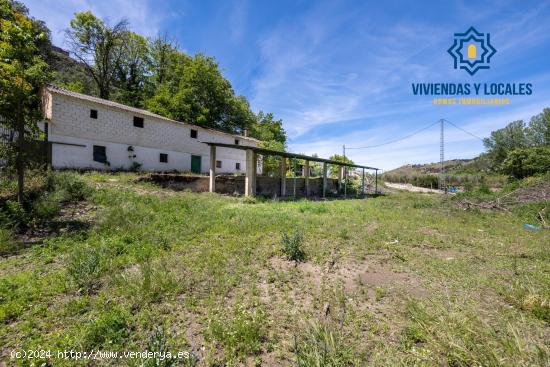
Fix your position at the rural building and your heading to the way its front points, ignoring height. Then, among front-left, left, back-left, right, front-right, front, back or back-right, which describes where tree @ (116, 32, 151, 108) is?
back-left

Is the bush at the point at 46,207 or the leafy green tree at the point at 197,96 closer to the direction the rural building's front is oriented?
the bush

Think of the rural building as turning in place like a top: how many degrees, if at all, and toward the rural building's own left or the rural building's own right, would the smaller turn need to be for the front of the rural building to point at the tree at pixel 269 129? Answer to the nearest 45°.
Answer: approximately 90° to the rural building's own left

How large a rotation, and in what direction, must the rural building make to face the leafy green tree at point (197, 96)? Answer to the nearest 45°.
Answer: approximately 90° to its left

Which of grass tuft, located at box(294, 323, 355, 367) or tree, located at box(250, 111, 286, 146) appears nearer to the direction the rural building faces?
the grass tuft

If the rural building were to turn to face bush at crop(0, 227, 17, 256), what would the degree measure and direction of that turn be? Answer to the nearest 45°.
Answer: approximately 45° to its right

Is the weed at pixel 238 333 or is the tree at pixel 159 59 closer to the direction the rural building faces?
the weed

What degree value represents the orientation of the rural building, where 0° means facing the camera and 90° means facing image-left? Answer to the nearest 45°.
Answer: approximately 315°

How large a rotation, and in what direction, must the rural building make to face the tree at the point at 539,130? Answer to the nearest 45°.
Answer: approximately 45° to its left

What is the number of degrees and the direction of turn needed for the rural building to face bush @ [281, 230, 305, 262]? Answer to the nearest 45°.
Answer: approximately 45° to its right
